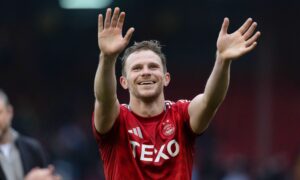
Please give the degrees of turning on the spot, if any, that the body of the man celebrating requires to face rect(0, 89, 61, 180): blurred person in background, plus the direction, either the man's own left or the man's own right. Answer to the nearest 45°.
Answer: approximately 135° to the man's own right

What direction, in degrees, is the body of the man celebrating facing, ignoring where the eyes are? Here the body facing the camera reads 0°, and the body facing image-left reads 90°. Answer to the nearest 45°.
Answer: approximately 0°
